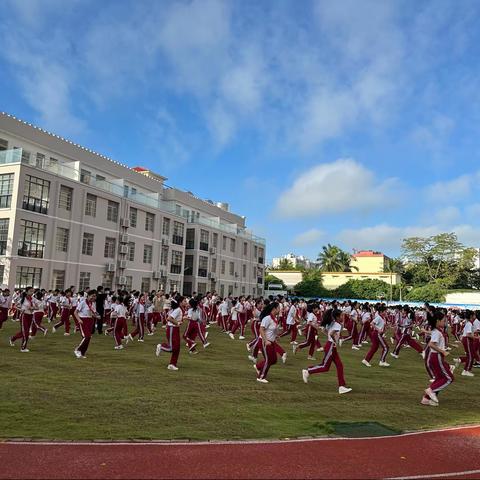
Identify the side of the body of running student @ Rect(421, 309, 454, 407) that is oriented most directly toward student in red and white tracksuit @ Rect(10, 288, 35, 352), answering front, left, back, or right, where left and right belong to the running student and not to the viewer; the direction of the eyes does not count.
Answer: back

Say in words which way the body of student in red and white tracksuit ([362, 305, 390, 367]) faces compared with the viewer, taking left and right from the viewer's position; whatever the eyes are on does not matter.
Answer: facing to the right of the viewer

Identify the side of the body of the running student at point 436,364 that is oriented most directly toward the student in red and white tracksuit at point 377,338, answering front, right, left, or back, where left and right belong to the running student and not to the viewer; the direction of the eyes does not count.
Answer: left

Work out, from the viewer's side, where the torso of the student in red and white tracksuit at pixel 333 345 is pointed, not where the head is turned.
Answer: to the viewer's right

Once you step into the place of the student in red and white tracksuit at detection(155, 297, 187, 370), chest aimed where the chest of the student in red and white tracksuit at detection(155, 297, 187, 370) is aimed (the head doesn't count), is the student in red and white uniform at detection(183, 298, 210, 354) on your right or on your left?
on your left

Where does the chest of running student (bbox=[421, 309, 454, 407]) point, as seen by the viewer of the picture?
to the viewer's right
